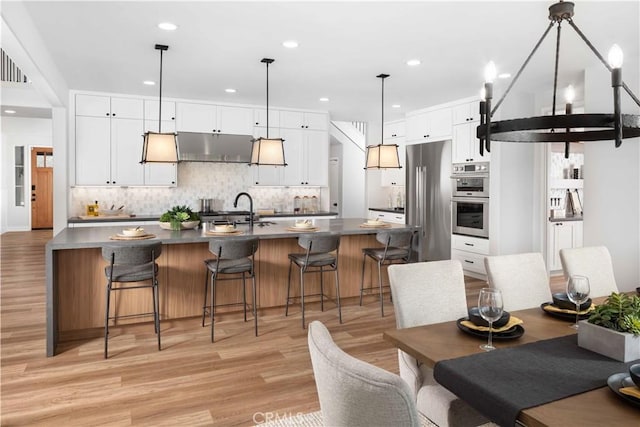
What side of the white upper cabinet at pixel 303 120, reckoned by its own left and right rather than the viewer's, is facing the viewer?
front

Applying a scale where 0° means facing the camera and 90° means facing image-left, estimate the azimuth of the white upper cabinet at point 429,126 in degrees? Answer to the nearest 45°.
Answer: approximately 45°

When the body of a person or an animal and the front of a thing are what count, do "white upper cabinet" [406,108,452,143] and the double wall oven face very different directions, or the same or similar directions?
same or similar directions

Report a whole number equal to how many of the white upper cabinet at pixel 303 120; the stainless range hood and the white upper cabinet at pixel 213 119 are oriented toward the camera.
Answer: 3

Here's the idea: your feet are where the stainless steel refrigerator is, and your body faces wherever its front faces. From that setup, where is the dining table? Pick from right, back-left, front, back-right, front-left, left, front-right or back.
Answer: front-left

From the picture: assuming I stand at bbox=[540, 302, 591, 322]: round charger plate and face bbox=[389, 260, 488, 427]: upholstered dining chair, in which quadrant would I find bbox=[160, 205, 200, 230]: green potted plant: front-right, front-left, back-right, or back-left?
front-right

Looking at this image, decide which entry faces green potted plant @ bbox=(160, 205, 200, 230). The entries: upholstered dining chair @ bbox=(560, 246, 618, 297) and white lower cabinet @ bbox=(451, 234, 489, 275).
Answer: the white lower cabinet

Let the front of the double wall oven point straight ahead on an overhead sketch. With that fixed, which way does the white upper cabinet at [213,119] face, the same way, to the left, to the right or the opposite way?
to the left

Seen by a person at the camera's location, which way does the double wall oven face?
facing the viewer and to the left of the viewer

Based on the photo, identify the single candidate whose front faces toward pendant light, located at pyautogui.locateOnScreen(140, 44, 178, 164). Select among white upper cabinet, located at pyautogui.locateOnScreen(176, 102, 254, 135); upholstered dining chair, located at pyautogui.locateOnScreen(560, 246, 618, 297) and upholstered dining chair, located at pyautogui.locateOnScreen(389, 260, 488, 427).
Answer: the white upper cabinet

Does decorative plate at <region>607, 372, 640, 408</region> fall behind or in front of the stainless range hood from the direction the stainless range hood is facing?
in front

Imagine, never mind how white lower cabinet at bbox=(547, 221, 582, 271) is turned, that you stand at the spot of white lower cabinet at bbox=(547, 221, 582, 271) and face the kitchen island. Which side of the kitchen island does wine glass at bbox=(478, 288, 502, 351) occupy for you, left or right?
left

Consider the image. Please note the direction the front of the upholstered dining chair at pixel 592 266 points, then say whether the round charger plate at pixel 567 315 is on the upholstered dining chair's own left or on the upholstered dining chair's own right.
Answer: on the upholstered dining chair's own right
